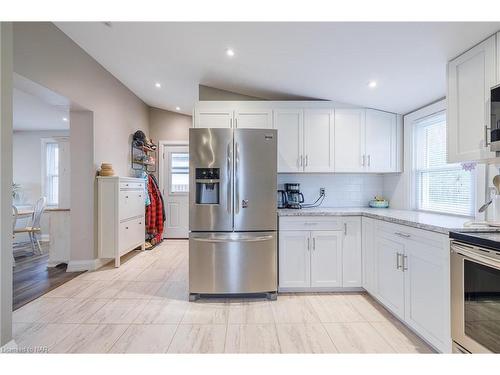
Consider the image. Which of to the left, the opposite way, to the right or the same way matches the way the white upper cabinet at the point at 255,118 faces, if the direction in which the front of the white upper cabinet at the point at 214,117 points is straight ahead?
the same way

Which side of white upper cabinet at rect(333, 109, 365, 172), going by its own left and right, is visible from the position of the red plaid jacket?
right

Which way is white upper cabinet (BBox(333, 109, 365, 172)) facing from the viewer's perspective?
toward the camera

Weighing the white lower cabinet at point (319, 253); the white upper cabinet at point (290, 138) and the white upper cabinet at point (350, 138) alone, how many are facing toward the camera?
3

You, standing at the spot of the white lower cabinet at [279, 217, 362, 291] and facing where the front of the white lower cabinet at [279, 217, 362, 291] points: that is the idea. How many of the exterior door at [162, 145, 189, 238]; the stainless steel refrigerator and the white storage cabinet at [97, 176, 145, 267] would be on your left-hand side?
0

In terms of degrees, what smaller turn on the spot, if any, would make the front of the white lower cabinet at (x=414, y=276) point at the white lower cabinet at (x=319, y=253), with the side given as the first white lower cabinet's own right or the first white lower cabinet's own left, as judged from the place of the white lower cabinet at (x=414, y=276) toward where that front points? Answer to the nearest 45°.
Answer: approximately 90° to the first white lower cabinet's own right

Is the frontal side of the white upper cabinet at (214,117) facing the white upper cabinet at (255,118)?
no

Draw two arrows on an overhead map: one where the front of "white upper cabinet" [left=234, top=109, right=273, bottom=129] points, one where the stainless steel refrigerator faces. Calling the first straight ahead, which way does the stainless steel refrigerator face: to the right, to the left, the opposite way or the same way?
the same way

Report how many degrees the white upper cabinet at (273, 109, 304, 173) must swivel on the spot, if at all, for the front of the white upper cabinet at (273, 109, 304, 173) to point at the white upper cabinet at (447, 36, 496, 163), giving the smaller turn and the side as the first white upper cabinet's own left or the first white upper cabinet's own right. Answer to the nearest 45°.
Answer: approximately 45° to the first white upper cabinet's own left

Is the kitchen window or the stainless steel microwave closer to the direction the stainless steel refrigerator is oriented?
the stainless steel microwave

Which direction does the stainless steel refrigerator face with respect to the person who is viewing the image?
facing the viewer

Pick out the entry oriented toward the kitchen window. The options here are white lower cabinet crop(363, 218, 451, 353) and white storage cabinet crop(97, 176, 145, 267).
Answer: the white storage cabinet

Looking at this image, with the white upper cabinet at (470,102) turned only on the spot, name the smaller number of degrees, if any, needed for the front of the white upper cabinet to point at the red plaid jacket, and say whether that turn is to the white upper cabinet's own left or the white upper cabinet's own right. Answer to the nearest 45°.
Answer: approximately 45° to the white upper cabinet's own right

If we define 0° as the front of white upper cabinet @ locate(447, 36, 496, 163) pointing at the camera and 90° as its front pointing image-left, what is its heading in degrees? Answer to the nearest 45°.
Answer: approximately 45°

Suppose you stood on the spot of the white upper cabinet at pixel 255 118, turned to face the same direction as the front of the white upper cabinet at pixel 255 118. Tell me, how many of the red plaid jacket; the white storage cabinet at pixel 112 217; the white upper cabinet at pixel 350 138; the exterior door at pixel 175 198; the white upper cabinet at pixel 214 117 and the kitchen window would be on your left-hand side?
2

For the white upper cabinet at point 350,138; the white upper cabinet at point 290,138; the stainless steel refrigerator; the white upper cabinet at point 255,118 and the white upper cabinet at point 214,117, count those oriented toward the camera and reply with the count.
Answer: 5

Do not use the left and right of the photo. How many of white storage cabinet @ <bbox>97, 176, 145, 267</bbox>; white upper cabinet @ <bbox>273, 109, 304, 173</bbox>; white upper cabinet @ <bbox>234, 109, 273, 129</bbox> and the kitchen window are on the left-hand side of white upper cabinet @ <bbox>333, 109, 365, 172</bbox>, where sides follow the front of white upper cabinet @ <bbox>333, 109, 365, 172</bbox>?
1
